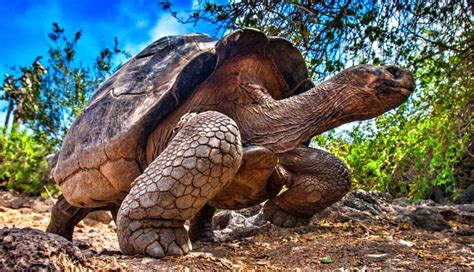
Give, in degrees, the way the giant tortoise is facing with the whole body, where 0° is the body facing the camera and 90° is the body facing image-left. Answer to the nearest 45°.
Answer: approximately 315°
